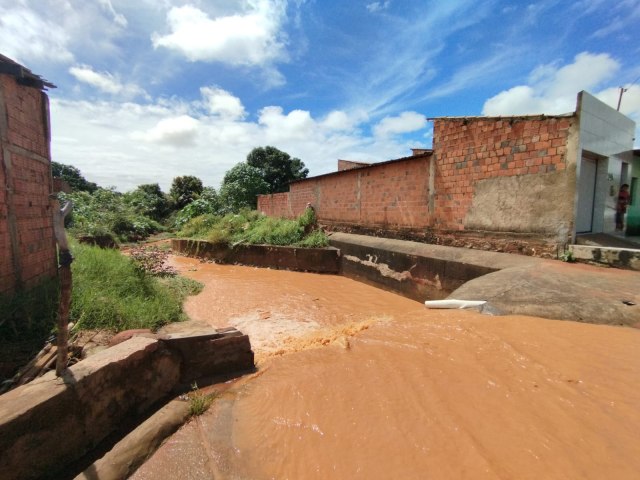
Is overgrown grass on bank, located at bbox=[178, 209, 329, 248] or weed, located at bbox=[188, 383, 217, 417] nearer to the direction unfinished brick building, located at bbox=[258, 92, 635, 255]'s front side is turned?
the weed

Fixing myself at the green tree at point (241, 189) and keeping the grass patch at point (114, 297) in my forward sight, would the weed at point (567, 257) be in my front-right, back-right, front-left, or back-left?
front-left

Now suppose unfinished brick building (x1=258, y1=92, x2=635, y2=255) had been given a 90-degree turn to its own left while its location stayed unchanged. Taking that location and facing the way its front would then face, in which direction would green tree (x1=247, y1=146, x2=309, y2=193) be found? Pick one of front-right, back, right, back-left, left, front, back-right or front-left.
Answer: left

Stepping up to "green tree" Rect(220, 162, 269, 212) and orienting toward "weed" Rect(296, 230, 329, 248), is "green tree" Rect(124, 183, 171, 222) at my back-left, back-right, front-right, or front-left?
back-right

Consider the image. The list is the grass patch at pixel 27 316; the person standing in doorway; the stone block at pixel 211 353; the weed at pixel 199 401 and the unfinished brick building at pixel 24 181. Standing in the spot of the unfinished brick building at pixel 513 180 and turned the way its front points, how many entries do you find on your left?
1

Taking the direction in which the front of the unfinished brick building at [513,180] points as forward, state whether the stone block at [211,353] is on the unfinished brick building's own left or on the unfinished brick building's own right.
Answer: on the unfinished brick building's own right

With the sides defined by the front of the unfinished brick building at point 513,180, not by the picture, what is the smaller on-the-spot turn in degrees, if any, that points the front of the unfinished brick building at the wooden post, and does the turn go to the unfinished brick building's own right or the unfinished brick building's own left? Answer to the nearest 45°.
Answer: approximately 90° to the unfinished brick building's own right

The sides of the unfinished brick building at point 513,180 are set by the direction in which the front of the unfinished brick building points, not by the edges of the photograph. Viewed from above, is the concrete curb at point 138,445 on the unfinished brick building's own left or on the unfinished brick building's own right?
on the unfinished brick building's own right

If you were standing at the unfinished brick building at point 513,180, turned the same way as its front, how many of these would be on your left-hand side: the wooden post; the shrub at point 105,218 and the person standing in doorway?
1
